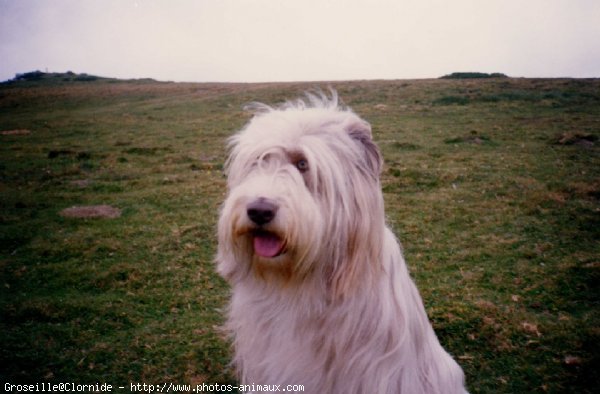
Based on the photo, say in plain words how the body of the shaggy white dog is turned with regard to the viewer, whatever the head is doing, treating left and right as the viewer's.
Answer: facing the viewer and to the left of the viewer

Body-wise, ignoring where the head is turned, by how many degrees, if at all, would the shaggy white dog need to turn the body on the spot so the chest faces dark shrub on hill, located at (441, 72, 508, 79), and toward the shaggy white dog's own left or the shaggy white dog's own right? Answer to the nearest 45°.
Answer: approximately 135° to the shaggy white dog's own right
